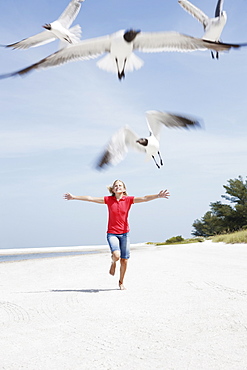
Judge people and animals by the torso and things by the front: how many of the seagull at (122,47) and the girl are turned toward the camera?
2

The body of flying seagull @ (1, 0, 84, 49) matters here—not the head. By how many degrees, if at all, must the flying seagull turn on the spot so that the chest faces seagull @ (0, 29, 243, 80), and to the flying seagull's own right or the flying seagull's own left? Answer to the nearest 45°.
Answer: approximately 90° to the flying seagull's own left

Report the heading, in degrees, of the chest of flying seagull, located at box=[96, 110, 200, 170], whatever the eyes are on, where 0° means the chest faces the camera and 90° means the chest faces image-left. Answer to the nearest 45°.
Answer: approximately 45°

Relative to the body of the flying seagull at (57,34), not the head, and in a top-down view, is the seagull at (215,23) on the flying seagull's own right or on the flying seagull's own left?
on the flying seagull's own left

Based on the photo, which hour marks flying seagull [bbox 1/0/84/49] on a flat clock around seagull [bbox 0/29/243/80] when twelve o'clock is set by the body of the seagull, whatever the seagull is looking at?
The flying seagull is roughly at 4 o'clock from the seagull.

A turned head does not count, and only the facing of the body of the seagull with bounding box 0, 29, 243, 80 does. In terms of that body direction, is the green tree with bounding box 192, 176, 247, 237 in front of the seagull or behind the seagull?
behind

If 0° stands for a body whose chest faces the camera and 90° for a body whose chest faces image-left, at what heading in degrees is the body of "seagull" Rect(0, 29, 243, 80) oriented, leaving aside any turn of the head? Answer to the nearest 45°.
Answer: approximately 0°
